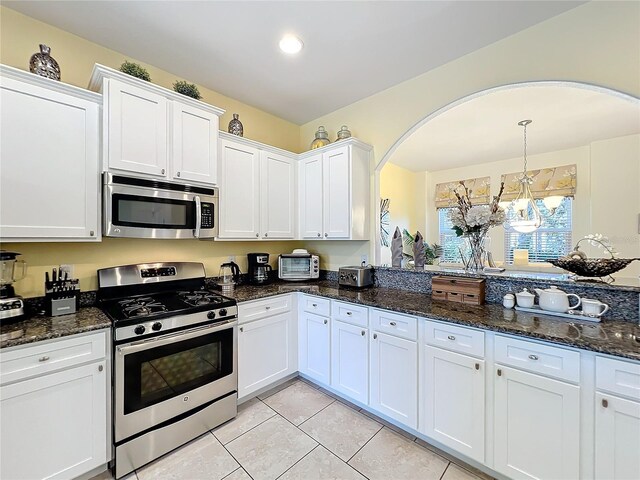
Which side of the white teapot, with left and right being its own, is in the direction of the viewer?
left

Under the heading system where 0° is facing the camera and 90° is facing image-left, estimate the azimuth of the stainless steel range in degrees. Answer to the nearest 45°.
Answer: approximately 315°

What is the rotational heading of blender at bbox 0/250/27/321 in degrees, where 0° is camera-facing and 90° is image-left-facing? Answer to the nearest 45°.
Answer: approximately 0°

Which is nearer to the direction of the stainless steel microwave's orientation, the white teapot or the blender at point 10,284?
the white teapot

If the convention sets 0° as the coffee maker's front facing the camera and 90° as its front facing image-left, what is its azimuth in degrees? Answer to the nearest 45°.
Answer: approximately 315°

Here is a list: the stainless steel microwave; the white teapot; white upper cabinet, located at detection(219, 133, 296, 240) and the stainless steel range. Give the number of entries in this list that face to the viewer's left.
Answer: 1

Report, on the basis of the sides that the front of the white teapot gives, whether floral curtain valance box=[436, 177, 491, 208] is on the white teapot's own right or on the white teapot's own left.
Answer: on the white teapot's own right

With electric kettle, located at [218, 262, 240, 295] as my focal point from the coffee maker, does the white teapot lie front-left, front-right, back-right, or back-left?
back-left

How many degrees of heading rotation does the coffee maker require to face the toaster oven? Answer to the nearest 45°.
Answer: approximately 45° to its left

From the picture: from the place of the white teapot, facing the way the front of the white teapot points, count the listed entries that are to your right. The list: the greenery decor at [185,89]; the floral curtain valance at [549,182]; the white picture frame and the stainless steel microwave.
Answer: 2

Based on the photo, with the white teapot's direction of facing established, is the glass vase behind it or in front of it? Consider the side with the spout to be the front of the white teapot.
in front

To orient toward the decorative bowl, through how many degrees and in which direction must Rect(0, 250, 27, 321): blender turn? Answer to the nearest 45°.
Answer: approximately 45° to its left

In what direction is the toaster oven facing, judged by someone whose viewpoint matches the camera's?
facing the viewer

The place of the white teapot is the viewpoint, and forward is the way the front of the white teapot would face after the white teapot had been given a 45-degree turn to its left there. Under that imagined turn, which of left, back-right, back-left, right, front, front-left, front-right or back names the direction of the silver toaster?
front-right

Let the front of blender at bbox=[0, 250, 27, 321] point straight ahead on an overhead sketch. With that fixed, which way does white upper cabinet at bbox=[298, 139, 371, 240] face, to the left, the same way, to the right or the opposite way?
to the right

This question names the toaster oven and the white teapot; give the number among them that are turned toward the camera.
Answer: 1

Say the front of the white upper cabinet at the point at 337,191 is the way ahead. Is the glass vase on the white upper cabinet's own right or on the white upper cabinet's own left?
on the white upper cabinet's own left

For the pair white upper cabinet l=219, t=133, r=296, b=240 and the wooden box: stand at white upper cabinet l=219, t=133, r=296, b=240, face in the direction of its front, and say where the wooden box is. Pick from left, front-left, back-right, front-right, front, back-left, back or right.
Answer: front
